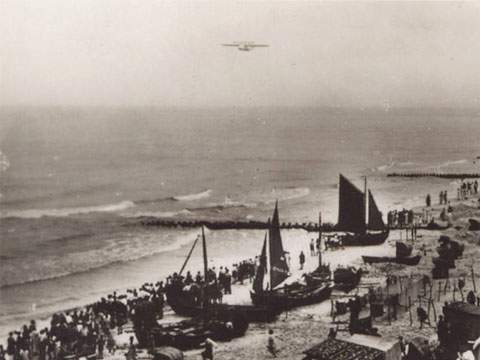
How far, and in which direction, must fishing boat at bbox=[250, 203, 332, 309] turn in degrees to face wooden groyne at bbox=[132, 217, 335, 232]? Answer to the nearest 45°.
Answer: approximately 90° to its right

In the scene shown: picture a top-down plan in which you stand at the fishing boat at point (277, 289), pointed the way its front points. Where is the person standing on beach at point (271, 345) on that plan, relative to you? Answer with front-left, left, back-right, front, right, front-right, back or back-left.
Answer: left

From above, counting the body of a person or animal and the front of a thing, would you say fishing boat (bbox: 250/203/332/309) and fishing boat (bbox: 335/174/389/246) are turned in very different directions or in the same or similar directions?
very different directions

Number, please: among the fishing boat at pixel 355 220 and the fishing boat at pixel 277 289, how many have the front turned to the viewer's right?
1

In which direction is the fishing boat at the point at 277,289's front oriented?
to the viewer's left
